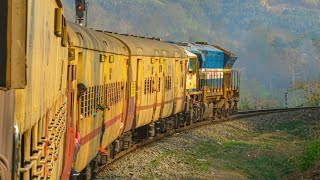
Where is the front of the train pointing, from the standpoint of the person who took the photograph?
facing away from the viewer and to the right of the viewer
